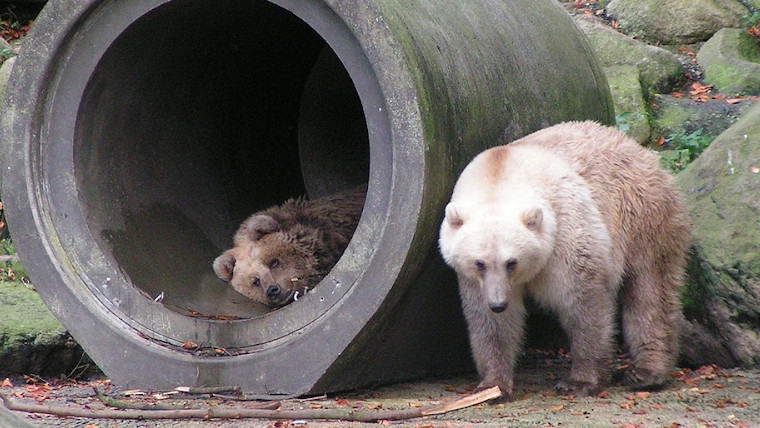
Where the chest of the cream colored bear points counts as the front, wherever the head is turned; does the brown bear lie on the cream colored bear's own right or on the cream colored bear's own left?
on the cream colored bear's own right

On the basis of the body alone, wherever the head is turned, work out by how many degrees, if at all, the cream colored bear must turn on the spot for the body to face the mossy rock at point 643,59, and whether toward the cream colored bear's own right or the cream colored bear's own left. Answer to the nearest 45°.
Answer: approximately 135° to the cream colored bear's own right

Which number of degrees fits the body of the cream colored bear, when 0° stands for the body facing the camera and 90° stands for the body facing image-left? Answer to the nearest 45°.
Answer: approximately 45°

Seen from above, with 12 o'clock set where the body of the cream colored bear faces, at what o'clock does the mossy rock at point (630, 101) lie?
The mossy rock is roughly at 5 o'clock from the cream colored bear.

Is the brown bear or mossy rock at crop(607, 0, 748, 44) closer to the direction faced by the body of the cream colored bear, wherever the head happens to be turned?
the brown bear

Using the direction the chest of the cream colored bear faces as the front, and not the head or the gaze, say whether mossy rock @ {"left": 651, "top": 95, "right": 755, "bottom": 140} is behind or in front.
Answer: behind

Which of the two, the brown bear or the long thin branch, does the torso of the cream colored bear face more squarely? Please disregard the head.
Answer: the long thin branch

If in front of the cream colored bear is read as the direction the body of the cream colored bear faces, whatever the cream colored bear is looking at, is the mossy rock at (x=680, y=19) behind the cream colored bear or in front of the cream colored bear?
behind

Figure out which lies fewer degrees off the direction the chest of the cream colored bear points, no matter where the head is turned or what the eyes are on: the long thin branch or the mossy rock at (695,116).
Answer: the long thin branch

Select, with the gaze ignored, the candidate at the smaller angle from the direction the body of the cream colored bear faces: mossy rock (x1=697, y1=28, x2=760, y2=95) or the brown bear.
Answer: the brown bear

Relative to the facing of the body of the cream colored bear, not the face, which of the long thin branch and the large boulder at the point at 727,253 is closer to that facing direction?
the long thin branch
